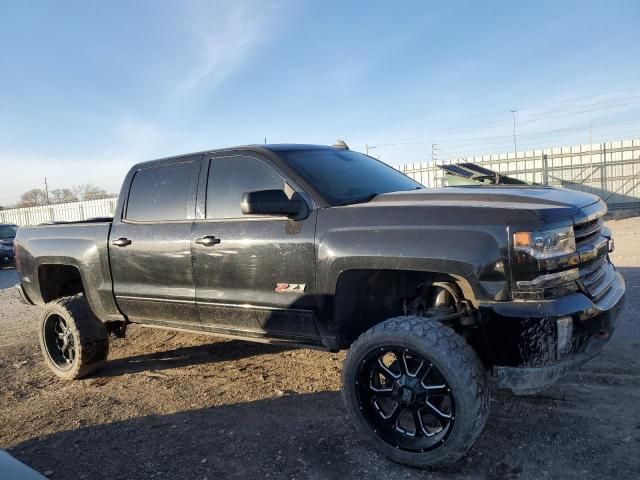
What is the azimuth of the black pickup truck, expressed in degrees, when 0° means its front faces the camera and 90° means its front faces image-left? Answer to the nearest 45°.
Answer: approximately 315°

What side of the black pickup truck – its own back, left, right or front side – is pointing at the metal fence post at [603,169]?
left

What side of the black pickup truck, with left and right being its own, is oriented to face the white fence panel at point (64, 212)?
back

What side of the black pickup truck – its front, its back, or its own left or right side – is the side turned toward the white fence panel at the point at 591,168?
left
